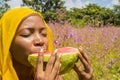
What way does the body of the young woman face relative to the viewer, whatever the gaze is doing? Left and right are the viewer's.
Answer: facing the viewer and to the right of the viewer

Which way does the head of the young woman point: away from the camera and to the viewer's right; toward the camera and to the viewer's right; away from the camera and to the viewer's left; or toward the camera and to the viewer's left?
toward the camera and to the viewer's right
